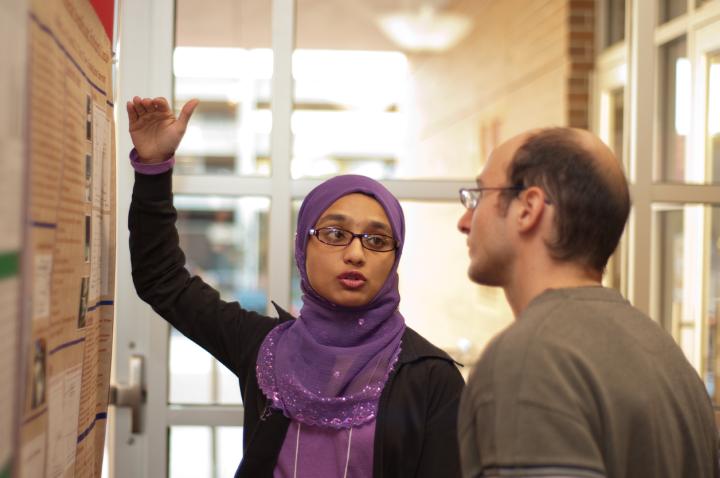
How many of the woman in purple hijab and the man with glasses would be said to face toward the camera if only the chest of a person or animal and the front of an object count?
1

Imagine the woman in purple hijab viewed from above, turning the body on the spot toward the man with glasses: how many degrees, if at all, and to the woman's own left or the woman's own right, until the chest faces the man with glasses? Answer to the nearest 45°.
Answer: approximately 45° to the woman's own left

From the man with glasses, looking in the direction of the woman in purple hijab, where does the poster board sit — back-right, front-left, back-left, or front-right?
front-left

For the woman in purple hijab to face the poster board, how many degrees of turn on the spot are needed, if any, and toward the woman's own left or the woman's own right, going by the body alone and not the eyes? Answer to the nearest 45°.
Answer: approximately 45° to the woman's own right

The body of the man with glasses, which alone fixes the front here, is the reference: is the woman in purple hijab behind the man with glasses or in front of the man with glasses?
in front

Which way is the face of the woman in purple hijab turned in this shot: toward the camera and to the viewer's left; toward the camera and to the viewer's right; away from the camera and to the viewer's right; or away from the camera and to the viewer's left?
toward the camera and to the viewer's right

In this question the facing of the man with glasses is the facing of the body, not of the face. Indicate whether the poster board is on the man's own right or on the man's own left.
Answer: on the man's own left

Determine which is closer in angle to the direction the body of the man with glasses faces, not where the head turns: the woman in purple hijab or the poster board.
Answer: the woman in purple hijab

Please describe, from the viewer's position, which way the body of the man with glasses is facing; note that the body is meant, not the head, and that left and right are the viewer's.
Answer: facing away from the viewer and to the left of the viewer

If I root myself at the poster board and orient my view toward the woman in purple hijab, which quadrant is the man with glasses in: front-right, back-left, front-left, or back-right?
front-right

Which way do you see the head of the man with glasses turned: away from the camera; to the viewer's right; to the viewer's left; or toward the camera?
to the viewer's left

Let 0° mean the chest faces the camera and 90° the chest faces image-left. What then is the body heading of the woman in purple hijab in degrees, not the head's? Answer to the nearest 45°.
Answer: approximately 0°

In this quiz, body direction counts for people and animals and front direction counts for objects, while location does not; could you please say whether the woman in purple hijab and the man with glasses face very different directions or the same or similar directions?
very different directions
